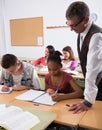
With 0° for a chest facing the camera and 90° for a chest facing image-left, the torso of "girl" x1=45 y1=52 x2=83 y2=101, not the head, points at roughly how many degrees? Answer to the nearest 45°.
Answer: approximately 45°

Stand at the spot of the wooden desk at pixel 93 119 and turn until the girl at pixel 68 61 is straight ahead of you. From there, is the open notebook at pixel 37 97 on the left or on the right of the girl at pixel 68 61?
left

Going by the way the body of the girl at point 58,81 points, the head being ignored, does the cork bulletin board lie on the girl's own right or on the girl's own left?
on the girl's own right

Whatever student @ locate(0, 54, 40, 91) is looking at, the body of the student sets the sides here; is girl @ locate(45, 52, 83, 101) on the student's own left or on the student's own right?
on the student's own left

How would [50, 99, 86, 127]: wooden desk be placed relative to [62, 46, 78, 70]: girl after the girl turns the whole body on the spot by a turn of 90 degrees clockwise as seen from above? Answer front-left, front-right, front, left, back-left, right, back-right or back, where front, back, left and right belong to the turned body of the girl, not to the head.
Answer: back-left
